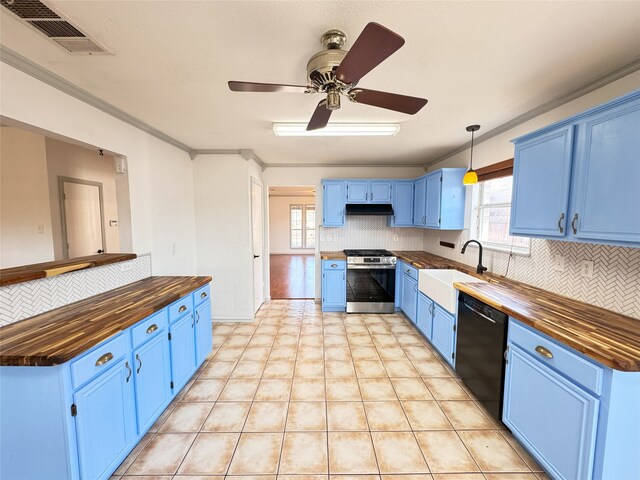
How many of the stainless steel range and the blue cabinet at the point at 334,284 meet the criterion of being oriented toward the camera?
2

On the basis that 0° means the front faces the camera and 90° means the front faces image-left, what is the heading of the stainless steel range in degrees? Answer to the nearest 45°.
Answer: approximately 0°

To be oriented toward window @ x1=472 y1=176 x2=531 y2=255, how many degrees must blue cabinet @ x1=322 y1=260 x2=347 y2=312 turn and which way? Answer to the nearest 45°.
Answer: approximately 45° to its left

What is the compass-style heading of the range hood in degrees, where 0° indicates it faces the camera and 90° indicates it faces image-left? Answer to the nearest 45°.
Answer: approximately 0°

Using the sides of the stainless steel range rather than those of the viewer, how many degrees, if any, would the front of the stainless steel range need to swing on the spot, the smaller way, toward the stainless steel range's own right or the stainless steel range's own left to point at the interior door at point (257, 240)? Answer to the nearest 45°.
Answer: approximately 90° to the stainless steel range's own right

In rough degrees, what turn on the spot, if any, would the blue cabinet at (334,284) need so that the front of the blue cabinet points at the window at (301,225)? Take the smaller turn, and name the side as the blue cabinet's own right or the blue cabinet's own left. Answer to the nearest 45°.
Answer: approximately 180°

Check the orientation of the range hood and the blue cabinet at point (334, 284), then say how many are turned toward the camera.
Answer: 2
